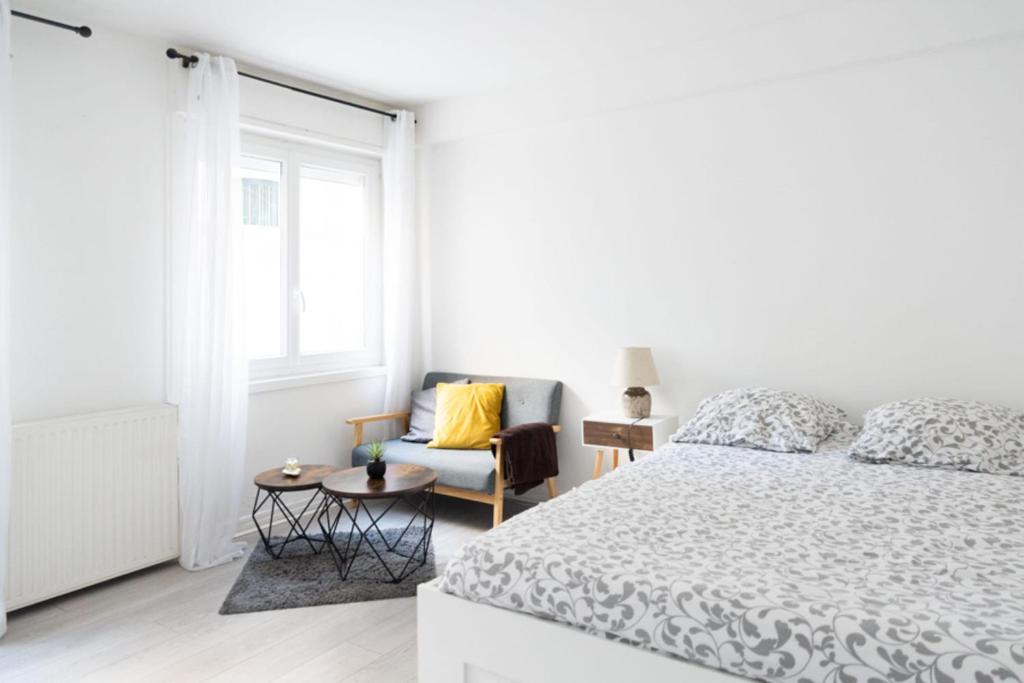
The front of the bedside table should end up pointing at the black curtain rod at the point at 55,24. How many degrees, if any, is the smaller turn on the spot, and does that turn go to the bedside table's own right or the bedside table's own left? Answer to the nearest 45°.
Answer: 0° — it already faces it

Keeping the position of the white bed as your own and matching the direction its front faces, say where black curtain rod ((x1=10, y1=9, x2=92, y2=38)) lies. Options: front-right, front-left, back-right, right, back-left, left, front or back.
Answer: front-right

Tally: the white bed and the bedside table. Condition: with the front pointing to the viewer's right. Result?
0

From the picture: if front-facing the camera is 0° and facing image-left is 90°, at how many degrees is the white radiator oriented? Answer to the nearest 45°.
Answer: approximately 315°

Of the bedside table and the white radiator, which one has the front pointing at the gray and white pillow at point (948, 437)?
the white radiator

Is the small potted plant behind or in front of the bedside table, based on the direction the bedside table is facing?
in front

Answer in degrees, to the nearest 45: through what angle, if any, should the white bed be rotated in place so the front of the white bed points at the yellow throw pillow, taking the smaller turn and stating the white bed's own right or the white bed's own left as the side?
approximately 90° to the white bed's own right

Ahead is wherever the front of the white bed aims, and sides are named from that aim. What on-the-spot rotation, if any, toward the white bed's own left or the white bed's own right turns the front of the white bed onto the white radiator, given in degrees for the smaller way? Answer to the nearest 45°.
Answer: approximately 45° to the white bed's own right

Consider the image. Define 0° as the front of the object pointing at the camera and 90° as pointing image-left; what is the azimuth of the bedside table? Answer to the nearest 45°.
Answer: approximately 45°

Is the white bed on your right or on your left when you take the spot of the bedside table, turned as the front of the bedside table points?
on your left

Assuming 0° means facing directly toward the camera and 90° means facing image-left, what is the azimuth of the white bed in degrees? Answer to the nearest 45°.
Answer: approximately 45°
